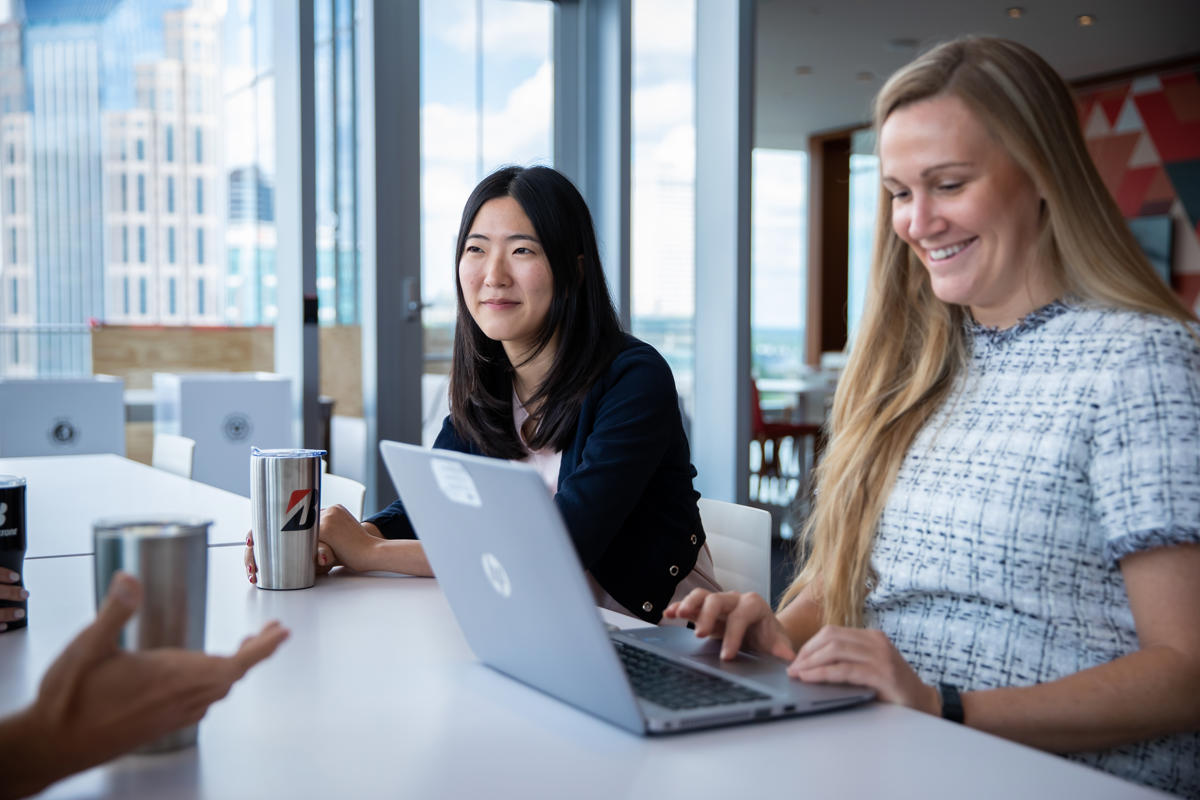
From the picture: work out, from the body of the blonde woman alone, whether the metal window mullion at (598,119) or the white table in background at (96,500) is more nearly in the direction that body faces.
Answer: the white table in background

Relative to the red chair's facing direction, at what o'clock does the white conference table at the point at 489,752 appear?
The white conference table is roughly at 3 o'clock from the red chair.

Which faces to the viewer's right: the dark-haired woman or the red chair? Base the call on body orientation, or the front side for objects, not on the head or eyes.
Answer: the red chair

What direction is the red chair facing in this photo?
to the viewer's right

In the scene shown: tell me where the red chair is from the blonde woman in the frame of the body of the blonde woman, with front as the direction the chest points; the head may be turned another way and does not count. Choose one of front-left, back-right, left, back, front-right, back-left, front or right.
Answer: back-right

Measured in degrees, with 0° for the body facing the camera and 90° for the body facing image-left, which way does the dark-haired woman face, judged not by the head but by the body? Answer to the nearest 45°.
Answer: approximately 45°

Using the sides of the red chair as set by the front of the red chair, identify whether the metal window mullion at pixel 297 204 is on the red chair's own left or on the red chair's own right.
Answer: on the red chair's own right

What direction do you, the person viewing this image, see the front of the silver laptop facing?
facing away from the viewer and to the right of the viewer
